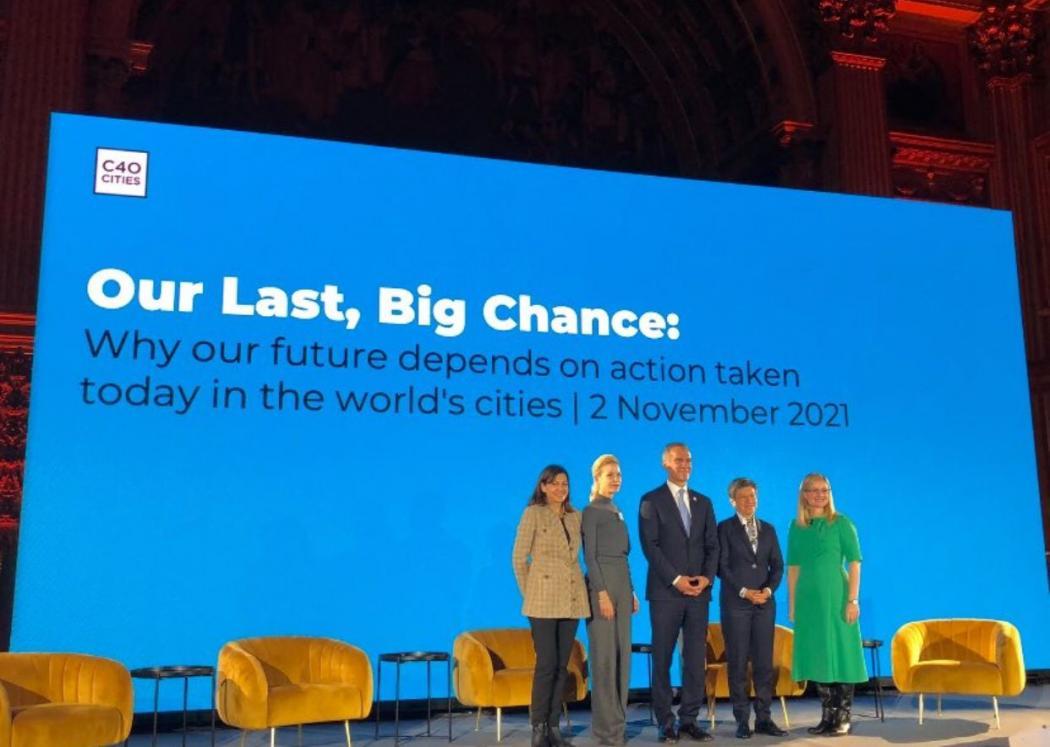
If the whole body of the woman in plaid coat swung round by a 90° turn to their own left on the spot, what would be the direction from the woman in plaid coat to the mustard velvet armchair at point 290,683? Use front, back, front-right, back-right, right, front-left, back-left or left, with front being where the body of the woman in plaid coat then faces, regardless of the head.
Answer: back-left

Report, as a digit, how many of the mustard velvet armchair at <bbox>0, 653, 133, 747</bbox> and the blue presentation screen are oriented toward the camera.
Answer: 2

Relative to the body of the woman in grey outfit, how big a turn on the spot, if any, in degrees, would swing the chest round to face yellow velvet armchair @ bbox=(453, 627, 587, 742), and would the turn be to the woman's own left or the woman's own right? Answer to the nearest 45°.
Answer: approximately 180°

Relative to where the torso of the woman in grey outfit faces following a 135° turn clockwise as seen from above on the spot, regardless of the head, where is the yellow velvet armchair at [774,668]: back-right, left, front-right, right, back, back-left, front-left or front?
back-right

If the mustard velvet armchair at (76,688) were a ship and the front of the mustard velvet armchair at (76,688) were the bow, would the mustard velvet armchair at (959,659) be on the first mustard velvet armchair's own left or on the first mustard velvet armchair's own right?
on the first mustard velvet armchair's own left

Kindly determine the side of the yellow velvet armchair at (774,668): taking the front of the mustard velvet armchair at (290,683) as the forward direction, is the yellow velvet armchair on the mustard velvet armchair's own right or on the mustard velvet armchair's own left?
on the mustard velvet armchair's own left

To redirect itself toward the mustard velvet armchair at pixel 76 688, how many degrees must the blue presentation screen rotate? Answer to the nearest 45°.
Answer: approximately 45° to its right

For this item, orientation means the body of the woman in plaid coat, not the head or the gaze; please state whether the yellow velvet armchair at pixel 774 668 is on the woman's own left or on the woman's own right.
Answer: on the woman's own left

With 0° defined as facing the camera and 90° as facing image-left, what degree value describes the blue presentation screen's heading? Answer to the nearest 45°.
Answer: approximately 0°
